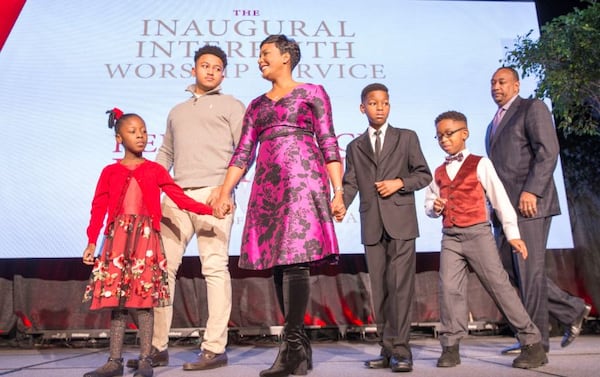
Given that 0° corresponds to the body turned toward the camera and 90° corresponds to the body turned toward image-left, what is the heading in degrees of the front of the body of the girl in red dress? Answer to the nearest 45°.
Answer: approximately 0°

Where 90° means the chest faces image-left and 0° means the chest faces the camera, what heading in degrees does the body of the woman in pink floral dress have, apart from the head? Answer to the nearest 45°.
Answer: approximately 45°

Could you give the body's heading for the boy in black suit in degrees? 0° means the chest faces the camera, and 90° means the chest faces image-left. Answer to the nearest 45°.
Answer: approximately 0°

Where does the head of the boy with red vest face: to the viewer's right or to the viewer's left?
to the viewer's left

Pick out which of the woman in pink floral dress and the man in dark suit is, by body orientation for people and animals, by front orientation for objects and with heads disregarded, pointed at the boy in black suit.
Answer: the man in dark suit

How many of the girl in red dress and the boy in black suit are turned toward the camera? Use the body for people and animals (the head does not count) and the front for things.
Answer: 2

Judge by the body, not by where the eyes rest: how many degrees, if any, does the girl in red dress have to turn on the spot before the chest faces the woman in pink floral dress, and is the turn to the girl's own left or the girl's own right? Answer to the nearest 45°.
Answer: approximately 45° to the girl's own left

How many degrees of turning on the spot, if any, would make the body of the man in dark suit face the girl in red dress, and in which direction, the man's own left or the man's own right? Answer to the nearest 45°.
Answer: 0° — they already face them

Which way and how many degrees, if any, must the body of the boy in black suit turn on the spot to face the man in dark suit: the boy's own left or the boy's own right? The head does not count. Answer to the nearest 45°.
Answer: approximately 135° to the boy's own left
